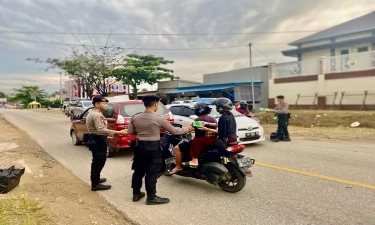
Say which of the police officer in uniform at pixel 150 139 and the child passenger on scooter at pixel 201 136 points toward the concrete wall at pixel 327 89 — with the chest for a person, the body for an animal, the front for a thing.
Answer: the police officer in uniform

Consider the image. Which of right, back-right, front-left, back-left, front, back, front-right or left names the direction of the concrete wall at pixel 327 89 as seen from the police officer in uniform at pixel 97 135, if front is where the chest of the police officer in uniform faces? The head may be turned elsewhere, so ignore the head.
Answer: front-left

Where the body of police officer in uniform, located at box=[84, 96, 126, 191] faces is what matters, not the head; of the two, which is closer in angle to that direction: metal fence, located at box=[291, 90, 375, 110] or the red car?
the metal fence

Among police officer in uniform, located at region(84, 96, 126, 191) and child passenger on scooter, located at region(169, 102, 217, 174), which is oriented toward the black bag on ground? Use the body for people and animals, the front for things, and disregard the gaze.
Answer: the child passenger on scooter

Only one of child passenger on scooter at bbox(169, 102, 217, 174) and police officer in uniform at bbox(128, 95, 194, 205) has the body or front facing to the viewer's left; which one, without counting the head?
the child passenger on scooter

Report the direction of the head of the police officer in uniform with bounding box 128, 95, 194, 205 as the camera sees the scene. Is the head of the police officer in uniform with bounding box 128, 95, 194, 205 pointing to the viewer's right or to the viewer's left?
to the viewer's right

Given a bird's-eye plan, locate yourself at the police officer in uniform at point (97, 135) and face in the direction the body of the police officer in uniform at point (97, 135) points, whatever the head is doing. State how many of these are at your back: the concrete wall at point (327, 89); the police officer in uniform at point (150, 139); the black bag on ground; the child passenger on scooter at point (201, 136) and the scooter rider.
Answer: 1

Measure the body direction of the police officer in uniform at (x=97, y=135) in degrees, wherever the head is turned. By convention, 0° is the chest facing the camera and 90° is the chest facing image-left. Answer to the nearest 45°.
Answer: approximately 270°

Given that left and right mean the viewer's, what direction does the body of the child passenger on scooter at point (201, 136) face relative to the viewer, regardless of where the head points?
facing to the left of the viewer

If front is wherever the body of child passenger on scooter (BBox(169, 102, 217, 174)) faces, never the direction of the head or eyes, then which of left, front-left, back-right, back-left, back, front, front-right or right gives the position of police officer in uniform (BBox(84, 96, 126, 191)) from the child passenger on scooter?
front

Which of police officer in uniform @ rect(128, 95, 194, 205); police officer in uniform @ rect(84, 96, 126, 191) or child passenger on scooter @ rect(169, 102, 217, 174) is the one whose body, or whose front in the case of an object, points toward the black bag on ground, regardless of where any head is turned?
the child passenger on scooter

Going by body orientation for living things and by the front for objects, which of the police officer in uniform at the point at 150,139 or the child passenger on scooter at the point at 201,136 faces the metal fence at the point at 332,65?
the police officer in uniform

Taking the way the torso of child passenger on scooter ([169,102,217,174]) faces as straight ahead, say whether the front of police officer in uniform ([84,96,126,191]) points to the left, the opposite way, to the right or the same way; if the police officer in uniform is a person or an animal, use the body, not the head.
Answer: the opposite way

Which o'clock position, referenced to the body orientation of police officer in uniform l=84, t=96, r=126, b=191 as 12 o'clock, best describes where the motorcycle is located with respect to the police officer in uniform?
The motorcycle is roughly at 1 o'clock from the police officer in uniform.

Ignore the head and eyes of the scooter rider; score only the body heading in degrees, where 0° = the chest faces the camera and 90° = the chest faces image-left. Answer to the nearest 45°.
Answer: approximately 135°
